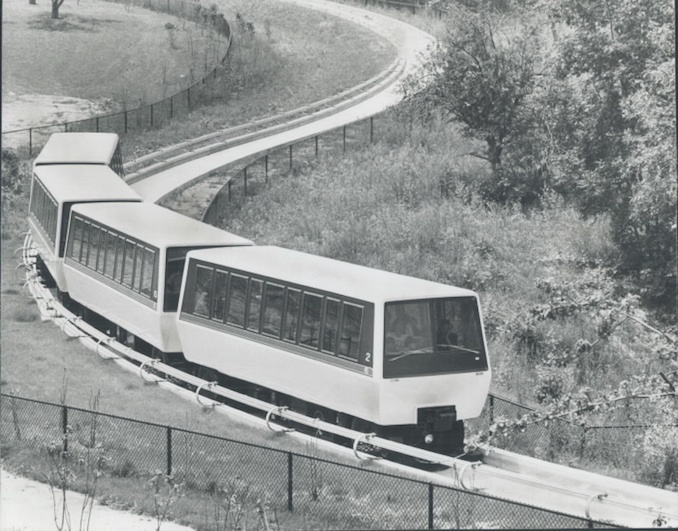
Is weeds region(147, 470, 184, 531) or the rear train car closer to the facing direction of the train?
the weeds

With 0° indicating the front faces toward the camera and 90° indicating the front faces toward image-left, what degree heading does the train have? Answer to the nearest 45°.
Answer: approximately 315°

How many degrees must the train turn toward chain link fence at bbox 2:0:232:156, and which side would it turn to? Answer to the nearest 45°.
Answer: approximately 180°

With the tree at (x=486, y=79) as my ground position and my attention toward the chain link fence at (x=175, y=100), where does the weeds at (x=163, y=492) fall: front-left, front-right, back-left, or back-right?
front-left

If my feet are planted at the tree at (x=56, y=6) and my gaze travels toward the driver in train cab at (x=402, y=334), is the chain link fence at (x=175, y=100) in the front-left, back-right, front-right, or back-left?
front-left
